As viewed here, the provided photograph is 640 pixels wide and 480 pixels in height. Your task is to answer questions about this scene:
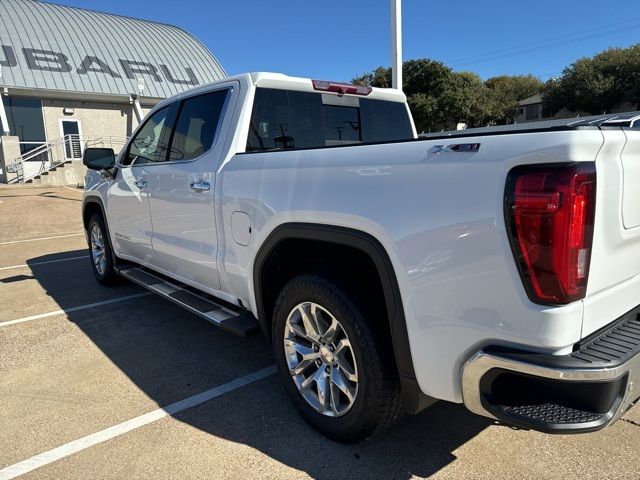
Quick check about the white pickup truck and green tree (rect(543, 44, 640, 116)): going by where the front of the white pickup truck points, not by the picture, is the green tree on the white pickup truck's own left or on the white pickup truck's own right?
on the white pickup truck's own right

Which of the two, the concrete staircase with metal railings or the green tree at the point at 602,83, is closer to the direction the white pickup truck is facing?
the concrete staircase with metal railings

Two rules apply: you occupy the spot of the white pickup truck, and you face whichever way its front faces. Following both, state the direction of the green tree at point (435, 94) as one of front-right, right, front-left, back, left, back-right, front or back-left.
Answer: front-right

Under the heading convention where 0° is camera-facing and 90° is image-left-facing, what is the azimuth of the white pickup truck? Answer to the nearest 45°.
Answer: approximately 135°

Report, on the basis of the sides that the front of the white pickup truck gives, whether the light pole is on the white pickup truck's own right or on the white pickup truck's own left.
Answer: on the white pickup truck's own right

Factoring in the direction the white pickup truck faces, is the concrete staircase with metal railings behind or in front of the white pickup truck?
in front

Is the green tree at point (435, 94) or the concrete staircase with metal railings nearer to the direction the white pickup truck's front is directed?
the concrete staircase with metal railings

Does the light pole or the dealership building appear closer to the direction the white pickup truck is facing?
the dealership building

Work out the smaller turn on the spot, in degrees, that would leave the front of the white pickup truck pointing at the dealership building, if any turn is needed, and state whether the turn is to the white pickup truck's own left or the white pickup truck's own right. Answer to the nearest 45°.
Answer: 0° — it already faces it
